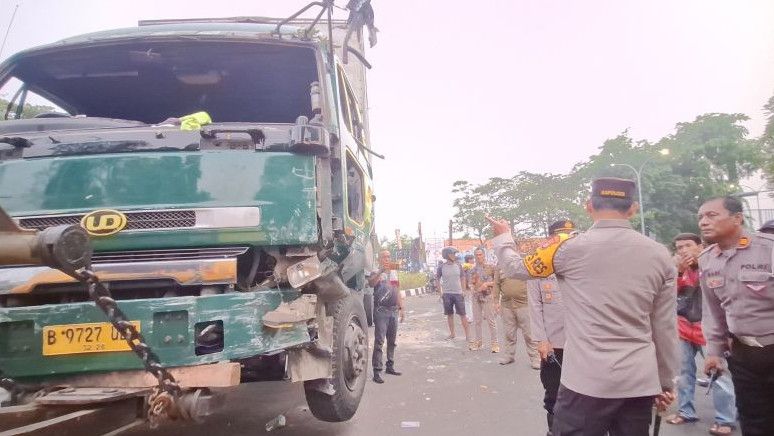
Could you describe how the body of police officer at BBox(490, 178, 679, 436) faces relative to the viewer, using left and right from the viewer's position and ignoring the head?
facing away from the viewer

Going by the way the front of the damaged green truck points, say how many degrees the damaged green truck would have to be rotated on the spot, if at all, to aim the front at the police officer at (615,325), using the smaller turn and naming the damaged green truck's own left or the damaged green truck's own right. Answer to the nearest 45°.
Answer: approximately 45° to the damaged green truck's own left

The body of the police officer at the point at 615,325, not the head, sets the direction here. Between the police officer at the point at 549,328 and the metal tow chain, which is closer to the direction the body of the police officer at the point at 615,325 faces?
the police officer

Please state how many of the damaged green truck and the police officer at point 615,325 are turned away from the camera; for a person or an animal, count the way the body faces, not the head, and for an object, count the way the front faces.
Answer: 1

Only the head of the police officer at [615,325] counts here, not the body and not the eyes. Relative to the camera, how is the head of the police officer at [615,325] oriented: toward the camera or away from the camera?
away from the camera

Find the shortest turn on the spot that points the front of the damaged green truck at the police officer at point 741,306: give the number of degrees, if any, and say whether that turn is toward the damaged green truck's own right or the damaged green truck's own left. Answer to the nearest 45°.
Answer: approximately 90° to the damaged green truck's own left

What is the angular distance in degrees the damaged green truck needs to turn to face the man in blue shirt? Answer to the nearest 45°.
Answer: approximately 135° to its left

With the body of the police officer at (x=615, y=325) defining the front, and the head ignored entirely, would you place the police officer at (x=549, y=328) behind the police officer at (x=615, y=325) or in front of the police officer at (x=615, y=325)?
in front

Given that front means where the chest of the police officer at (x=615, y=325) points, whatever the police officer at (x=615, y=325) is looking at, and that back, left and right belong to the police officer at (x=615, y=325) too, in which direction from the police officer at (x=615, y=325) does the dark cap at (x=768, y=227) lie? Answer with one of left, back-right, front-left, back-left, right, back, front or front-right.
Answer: front-right

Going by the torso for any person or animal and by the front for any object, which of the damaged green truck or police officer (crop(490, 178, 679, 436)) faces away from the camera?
the police officer

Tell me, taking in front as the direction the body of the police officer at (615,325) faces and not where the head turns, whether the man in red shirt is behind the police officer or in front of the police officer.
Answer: in front

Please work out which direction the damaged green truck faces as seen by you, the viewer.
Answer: facing the viewer

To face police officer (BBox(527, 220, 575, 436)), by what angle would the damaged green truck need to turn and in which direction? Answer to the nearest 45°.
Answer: approximately 90° to its left

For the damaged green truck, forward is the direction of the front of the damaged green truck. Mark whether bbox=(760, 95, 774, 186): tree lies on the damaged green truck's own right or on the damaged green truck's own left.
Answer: on the damaged green truck's own left
